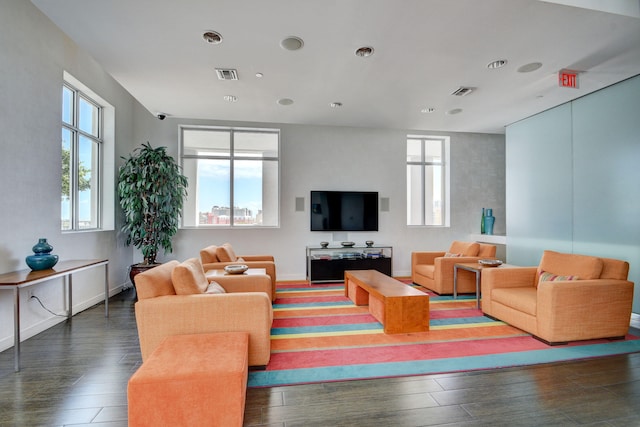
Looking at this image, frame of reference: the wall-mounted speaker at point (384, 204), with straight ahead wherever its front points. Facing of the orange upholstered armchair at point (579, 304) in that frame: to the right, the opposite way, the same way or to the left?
to the right

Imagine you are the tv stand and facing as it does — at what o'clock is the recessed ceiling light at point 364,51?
The recessed ceiling light is roughly at 12 o'clock from the tv stand.

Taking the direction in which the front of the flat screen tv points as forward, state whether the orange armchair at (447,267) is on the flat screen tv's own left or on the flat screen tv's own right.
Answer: on the flat screen tv's own left

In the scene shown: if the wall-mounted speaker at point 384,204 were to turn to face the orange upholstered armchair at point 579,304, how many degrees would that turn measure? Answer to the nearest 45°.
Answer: approximately 45° to its left

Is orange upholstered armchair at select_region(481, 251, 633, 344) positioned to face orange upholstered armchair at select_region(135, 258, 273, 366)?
yes

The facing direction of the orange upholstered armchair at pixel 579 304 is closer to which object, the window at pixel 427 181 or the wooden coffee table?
the wooden coffee table

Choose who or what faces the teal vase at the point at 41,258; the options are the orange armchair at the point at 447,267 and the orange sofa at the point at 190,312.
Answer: the orange armchair

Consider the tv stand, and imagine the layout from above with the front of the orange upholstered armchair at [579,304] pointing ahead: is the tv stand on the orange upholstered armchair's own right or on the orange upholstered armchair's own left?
on the orange upholstered armchair's own right

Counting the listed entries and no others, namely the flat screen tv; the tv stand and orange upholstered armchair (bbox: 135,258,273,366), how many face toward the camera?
2

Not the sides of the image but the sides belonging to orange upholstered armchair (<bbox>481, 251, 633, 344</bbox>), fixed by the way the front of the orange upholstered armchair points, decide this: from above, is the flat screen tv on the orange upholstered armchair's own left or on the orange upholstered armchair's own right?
on the orange upholstered armchair's own right
